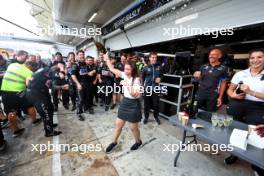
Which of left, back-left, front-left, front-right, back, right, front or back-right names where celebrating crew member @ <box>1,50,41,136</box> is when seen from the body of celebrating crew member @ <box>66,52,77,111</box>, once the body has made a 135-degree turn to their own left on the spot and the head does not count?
back-left

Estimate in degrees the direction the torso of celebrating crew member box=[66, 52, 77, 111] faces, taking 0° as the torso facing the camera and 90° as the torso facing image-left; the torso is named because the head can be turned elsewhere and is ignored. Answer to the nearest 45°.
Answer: approximately 315°

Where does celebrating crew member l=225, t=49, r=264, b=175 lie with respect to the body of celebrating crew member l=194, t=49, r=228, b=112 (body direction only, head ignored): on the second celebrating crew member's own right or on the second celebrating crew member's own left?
on the second celebrating crew member's own left

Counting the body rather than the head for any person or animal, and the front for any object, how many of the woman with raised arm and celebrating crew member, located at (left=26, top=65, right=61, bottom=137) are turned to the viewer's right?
1

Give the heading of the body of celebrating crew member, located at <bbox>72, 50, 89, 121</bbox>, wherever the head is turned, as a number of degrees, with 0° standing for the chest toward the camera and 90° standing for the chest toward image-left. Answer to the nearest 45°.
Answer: approximately 315°

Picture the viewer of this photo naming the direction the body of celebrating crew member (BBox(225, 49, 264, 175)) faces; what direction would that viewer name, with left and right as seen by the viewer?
facing the viewer and to the left of the viewer

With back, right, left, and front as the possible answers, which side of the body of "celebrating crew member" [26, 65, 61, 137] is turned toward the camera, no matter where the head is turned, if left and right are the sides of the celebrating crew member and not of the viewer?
right

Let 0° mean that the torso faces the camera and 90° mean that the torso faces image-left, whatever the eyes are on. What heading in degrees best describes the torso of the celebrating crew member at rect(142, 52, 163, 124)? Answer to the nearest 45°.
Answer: approximately 0°
